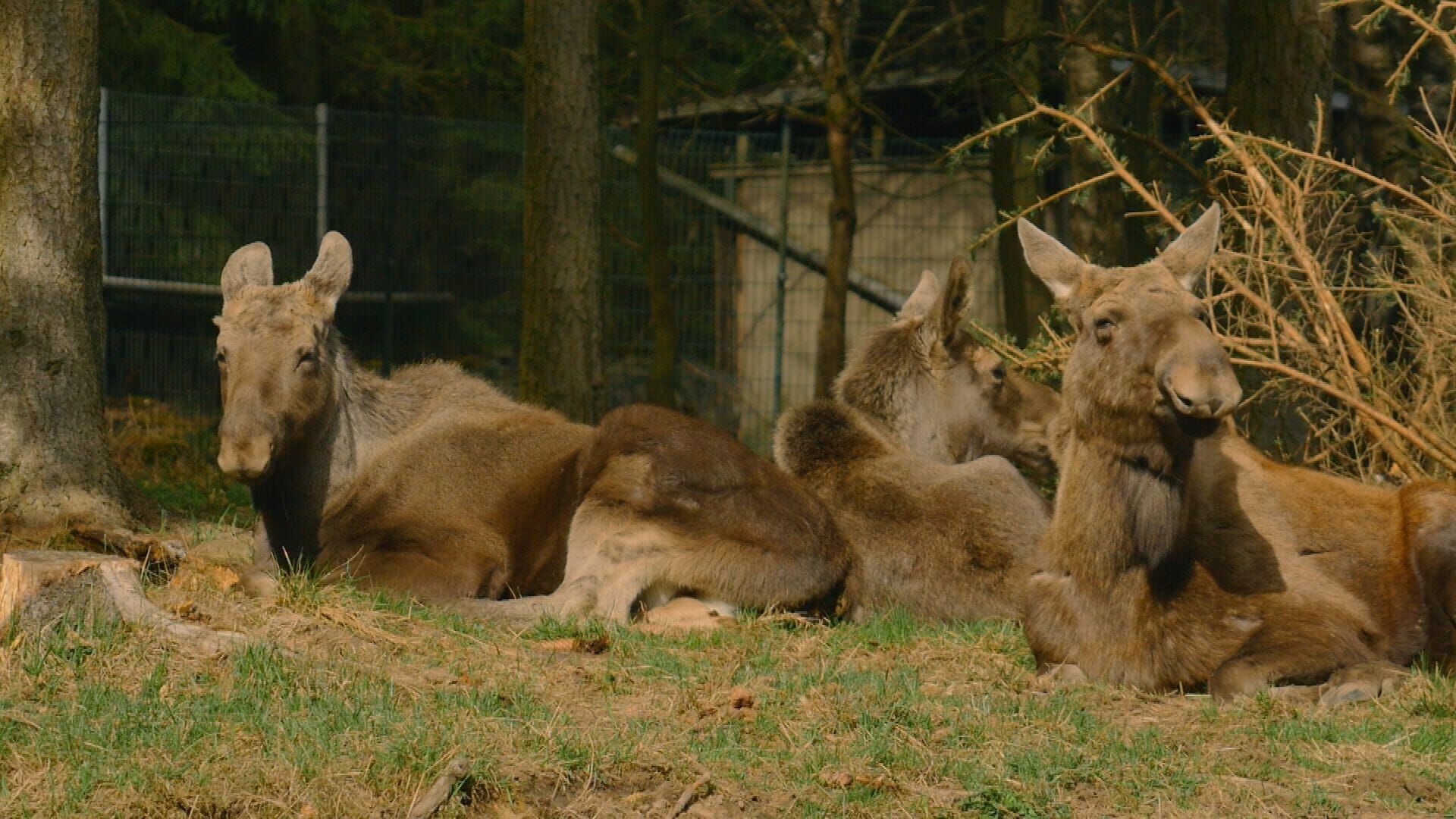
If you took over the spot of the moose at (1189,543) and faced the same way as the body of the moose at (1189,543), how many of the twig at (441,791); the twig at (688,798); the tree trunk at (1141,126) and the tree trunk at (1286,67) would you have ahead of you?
2

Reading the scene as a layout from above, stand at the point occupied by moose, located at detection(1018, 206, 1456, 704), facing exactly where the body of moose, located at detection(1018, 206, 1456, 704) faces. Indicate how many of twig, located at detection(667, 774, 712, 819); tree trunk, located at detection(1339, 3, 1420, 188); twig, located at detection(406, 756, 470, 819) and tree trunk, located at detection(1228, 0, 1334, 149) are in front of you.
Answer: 2

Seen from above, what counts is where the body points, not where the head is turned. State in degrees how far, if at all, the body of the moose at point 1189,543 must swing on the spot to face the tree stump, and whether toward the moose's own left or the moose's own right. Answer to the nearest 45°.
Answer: approximately 45° to the moose's own right

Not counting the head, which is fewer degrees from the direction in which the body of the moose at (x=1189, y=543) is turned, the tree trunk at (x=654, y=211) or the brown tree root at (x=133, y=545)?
the brown tree root

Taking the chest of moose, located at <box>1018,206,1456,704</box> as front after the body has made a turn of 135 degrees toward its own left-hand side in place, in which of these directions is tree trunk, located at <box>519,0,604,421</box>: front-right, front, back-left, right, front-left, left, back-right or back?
back-left

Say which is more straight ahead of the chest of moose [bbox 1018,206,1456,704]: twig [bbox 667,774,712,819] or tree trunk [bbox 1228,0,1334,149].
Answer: the twig

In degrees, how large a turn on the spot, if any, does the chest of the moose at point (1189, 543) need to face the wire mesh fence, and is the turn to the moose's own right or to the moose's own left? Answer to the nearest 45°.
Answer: approximately 90° to the moose's own right

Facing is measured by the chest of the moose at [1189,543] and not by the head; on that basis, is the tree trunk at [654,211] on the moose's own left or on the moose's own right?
on the moose's own right

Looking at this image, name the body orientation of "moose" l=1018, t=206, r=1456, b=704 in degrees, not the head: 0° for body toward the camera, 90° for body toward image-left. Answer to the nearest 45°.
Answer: approximately 45°

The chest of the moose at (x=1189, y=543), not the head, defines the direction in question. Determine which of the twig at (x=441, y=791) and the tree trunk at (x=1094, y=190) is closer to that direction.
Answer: the twig

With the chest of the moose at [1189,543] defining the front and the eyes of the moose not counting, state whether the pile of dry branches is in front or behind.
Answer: behind
